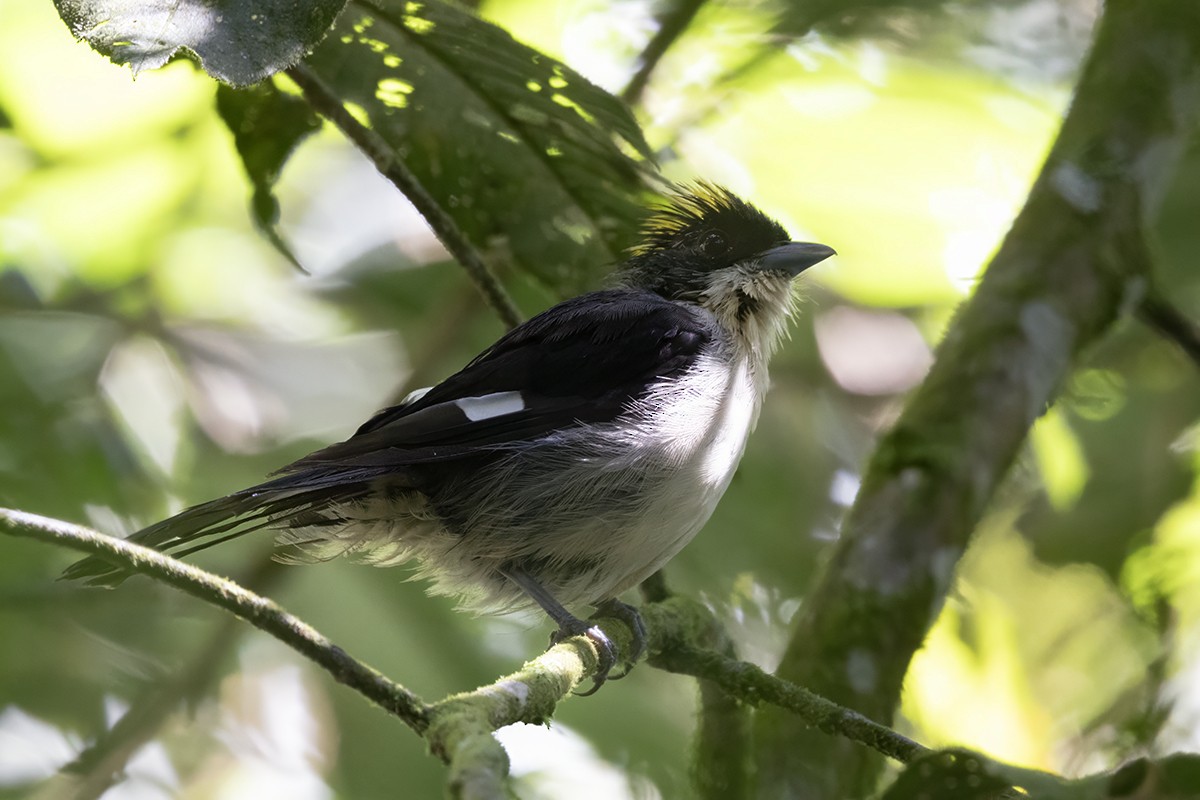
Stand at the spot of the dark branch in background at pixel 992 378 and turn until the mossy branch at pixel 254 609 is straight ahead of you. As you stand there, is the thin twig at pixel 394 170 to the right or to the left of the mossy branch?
right

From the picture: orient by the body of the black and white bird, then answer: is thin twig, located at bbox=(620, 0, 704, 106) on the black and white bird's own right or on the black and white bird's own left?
on the black and white bird's own left

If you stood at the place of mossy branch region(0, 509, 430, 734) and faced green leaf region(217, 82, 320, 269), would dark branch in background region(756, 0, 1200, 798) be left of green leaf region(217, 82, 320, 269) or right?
right

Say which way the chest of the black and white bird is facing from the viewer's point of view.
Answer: to the viewer's right

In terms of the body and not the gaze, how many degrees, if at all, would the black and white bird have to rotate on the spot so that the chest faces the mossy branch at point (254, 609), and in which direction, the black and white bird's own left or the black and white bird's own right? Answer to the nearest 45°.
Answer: approximately 180°

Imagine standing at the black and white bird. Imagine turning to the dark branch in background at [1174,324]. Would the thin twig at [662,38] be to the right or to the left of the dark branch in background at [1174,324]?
left
